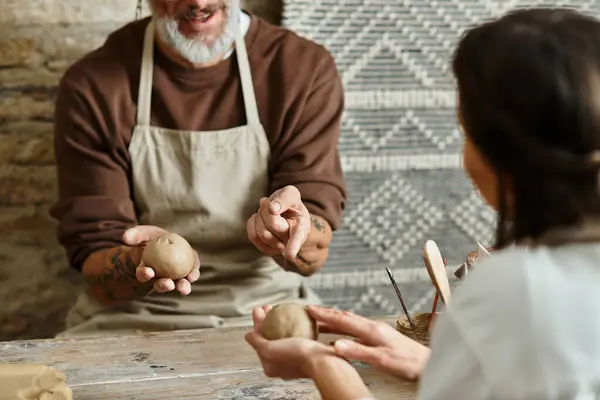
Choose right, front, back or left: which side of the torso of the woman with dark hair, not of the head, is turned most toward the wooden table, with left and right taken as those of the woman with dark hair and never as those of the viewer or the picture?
front

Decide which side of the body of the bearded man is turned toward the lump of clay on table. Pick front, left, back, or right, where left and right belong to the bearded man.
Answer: front

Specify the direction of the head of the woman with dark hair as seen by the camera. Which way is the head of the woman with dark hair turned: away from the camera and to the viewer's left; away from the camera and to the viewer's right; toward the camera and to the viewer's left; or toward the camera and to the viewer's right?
away from the camera and to the viewer's left

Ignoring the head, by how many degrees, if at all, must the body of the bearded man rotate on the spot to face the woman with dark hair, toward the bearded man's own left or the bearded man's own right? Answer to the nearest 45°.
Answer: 0° — they already face them

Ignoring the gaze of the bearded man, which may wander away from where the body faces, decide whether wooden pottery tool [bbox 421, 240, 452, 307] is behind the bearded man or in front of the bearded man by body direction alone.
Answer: in front

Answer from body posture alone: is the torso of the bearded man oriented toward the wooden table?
yes

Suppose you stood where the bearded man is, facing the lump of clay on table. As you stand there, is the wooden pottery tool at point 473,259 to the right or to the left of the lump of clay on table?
left

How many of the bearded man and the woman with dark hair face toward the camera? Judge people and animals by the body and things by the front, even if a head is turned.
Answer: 1

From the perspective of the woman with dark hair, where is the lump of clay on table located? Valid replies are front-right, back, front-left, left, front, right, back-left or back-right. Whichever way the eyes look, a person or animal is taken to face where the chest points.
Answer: front-left

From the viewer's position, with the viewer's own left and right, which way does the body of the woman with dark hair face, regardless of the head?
facing away from the viewer and to the left of the viewer
